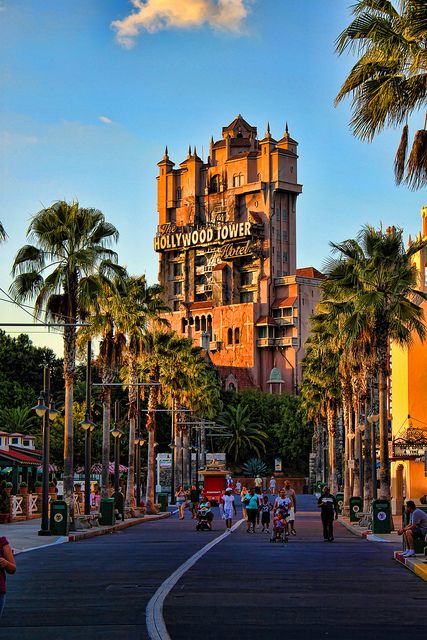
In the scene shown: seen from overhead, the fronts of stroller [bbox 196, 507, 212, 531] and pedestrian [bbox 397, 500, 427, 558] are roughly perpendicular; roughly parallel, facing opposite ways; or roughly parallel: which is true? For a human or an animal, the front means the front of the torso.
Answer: roughly perpendicular

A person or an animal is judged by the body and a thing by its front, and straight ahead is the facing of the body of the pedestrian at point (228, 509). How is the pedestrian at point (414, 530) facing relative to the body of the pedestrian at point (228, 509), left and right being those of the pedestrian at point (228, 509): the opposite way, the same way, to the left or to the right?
to the right

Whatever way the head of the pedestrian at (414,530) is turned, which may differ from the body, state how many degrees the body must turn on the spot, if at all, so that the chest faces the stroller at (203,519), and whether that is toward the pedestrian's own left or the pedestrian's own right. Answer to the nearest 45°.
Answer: approximately 45° to the pedestrian's own right

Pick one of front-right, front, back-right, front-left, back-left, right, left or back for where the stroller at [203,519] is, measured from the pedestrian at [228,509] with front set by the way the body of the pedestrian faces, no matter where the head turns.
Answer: front-right

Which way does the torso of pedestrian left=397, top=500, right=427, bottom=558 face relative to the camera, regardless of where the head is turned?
to the viewer's left

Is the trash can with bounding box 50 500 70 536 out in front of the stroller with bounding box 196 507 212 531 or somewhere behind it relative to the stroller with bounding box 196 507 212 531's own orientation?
in front

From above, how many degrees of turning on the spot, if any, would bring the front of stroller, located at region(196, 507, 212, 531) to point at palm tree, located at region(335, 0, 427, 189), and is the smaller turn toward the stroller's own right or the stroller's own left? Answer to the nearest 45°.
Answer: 0° — it already faces it

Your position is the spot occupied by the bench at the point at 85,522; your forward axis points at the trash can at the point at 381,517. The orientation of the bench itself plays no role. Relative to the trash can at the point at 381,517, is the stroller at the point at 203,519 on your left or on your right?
left
